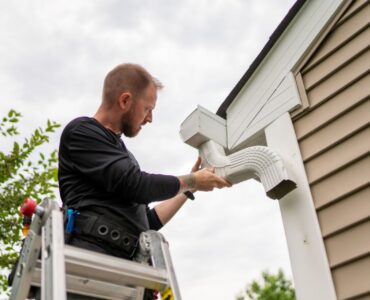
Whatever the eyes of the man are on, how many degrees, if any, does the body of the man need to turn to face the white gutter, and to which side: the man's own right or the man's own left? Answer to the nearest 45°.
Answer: approximately 45° to the man's own left

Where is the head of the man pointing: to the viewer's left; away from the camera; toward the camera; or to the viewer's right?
to the viewer's right

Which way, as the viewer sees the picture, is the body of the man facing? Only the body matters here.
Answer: to the viewer's right
